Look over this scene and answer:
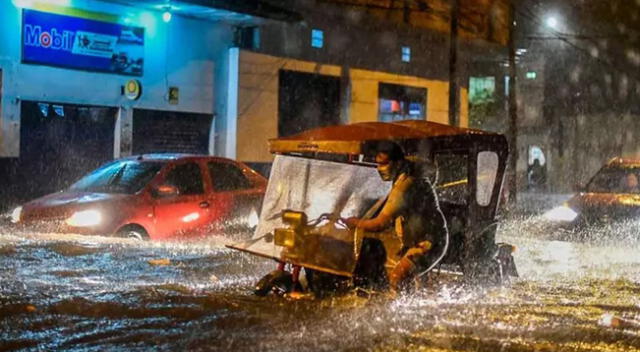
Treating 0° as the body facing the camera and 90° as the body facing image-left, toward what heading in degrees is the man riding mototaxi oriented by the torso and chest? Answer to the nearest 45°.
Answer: approximately 90°

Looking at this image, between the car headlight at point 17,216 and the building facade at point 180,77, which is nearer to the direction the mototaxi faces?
the car headlight

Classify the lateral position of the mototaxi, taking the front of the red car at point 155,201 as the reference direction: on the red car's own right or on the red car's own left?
on the red car's own left

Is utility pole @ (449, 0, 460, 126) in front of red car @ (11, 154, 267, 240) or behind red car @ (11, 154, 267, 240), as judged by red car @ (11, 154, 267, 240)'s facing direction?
behind

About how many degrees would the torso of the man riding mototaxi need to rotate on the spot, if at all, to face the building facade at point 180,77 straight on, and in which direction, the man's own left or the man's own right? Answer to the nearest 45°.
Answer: approximately 45° to the man's own right

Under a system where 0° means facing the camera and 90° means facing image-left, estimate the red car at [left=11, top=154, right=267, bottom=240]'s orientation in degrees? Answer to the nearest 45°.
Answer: approximately 45°

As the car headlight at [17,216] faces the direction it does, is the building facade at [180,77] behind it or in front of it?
behind
